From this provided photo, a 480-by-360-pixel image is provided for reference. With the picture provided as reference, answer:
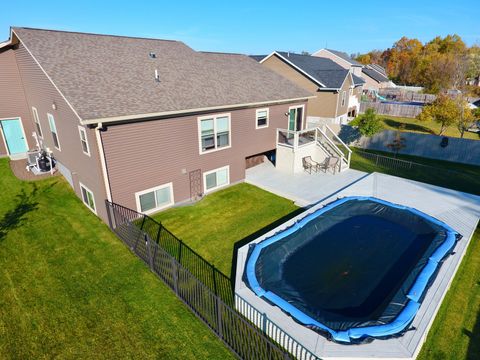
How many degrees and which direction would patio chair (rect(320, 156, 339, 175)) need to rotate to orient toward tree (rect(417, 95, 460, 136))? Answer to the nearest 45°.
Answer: approximately 180°

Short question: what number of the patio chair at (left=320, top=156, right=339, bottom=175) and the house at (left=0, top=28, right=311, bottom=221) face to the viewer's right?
0

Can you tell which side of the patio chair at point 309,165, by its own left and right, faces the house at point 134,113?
right

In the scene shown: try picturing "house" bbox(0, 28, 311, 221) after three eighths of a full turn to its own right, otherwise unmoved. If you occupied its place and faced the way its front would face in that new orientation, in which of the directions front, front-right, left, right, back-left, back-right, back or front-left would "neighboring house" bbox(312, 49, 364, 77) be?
front-left

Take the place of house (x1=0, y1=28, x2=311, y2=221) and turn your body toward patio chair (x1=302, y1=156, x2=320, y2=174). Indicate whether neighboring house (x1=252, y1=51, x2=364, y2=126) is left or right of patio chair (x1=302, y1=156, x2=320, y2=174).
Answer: left

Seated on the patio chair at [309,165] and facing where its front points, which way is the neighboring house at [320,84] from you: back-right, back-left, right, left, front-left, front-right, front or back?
back-left

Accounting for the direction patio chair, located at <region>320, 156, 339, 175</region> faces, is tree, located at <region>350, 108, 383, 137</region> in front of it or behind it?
behind

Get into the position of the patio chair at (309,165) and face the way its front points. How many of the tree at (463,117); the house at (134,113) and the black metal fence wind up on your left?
1

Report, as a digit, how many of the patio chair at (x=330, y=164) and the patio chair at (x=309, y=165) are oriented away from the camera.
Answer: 0

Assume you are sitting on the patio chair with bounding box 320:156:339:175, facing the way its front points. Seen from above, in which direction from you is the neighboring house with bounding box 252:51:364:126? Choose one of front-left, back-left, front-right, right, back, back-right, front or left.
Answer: back-right

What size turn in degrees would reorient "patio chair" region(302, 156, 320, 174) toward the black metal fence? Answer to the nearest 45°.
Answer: approximately 45° to its right

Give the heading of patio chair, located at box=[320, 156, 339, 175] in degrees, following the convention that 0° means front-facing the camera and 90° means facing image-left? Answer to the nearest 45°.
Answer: approximately 45°

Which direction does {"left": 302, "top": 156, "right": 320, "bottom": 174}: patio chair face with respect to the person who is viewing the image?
facing the viewer and to the right of the viewer
